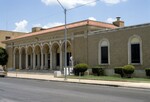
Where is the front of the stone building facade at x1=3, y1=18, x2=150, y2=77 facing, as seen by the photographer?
facing the viewer and to the left of the viewer

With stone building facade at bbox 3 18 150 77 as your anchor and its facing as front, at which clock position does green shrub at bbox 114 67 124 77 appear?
The green shrub is roughly at 10 o'clock from the stone building facade.

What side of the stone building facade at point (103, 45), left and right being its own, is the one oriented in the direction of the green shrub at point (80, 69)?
front

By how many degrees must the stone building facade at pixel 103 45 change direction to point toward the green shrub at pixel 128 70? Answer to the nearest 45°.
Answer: approximately 45° to its left

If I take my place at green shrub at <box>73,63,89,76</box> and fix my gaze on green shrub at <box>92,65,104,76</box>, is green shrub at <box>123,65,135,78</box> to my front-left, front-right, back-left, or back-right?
front-right
